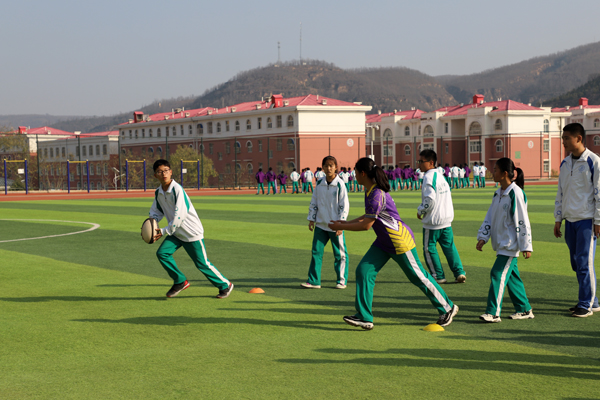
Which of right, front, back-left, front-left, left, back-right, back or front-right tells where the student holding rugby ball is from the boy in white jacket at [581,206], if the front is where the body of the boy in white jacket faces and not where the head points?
front-right

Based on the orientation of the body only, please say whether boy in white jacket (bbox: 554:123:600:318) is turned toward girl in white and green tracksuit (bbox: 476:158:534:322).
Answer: yes

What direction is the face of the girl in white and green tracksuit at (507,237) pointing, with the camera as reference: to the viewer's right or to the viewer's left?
to the viewer's left

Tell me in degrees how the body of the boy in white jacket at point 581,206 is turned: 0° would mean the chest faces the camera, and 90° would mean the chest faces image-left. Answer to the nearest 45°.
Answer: approximately 45°
